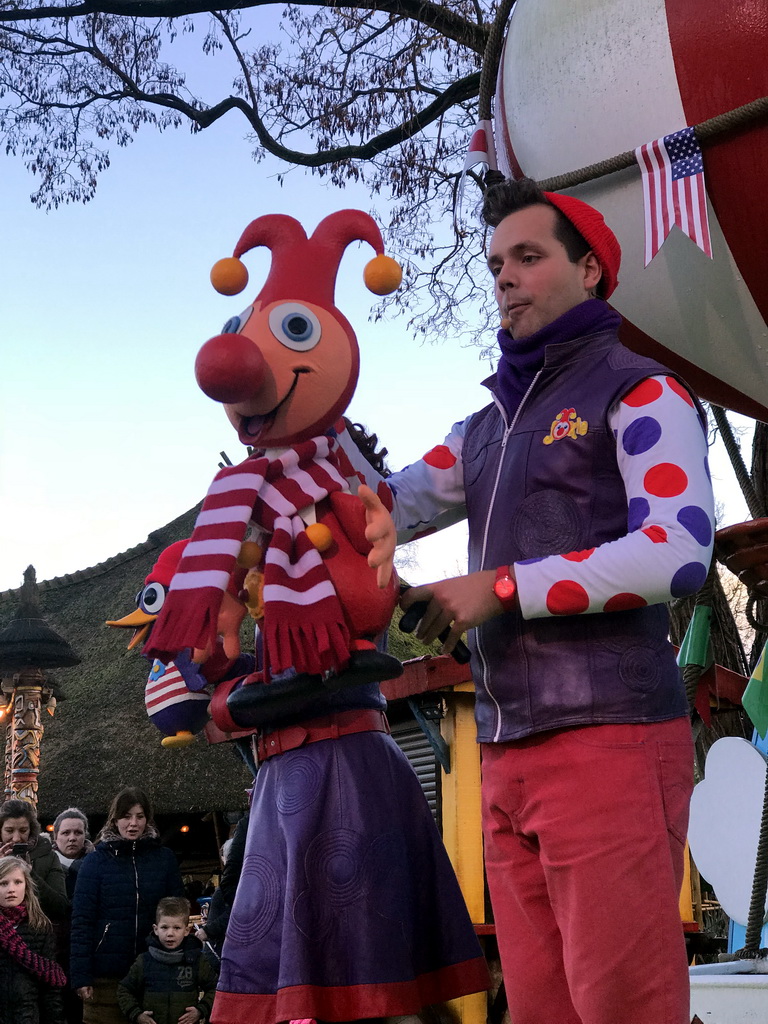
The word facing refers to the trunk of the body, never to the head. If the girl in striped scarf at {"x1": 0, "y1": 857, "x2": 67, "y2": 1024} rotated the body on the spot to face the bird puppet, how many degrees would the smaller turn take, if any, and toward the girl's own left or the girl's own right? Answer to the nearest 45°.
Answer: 0° — they already face it

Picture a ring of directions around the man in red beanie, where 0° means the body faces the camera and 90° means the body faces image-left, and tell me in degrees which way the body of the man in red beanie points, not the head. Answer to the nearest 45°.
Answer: approximately 45°

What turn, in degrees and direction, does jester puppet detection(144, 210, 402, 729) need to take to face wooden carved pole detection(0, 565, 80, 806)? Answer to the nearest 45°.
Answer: approximately 135° to its right

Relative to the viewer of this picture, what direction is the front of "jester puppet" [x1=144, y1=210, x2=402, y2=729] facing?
facing the viewer and to the left of the viewer

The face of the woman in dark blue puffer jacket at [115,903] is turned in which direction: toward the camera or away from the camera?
toward the camera

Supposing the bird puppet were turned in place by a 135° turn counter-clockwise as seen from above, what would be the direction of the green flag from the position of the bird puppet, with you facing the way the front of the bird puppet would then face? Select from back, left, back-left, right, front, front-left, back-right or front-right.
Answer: front

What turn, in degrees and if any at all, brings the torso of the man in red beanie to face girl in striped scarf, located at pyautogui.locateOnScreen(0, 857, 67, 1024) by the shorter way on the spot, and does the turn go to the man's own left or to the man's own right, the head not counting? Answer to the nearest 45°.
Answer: approximately 90° to the man's own right

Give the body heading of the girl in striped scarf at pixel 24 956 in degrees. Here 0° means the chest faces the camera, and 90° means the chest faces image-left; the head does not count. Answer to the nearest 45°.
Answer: approximately 0°

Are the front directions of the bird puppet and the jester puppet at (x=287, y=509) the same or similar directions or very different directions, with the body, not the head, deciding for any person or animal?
same or similar directions

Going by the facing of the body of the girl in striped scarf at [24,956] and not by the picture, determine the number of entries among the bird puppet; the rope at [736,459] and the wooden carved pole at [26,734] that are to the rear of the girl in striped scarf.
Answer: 1

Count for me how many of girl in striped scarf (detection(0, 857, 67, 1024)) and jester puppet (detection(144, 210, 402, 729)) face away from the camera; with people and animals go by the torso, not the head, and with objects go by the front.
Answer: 0
